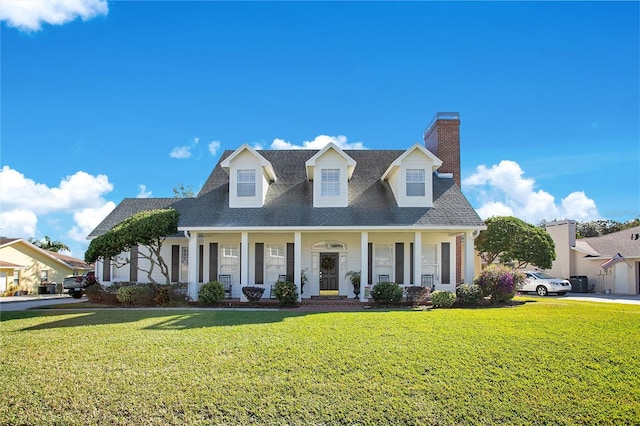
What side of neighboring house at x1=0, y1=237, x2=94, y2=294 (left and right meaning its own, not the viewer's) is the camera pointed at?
front

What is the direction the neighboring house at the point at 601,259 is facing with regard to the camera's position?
facing the viewer

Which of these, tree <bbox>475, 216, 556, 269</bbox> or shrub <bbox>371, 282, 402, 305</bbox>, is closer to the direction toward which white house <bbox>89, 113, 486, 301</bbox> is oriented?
the shrub

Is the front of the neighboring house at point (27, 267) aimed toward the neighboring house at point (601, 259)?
no

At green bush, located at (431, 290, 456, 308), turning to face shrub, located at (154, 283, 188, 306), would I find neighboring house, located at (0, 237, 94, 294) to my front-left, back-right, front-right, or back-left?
front-right

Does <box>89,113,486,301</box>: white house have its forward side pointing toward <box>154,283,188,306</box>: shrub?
no
